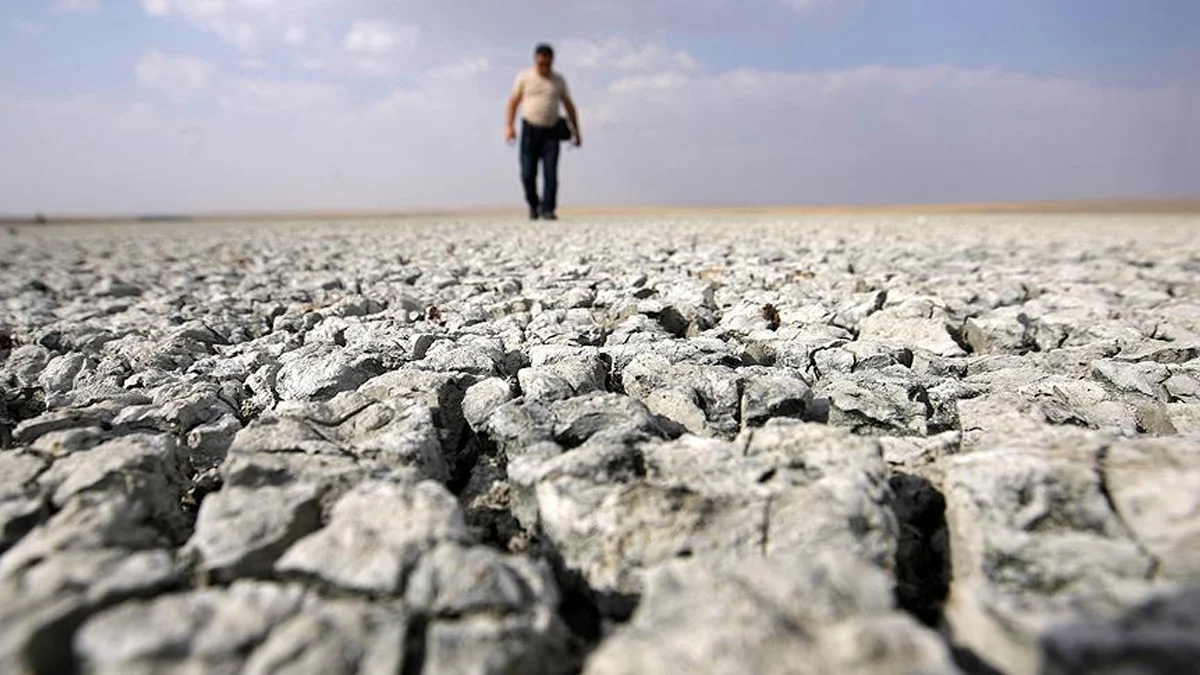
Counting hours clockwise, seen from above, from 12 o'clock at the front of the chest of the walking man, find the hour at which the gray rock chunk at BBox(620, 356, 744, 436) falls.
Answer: The gray rock chunk is roughly at 12 o'clock from the walking man.

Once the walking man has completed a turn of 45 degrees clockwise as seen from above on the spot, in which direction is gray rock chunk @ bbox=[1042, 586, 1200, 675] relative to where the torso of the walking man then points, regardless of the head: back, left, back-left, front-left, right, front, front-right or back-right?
front-left

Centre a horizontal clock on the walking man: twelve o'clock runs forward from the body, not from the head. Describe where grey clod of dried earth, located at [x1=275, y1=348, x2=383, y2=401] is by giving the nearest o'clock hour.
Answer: The grey clod of dried earth is roughly at 12 o'clock from the walking man.

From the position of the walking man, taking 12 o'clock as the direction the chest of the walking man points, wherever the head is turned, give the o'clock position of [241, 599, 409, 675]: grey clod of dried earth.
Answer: The grey clod of dried earth is roughly at 12 o'clock from the walking man.

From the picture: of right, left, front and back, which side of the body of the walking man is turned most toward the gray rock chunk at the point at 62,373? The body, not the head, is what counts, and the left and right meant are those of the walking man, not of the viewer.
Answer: front

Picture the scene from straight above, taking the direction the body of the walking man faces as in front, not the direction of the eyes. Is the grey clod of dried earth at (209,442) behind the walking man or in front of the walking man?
in front

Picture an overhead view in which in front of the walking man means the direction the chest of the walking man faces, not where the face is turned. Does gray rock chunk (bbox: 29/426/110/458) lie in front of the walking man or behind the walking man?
in front

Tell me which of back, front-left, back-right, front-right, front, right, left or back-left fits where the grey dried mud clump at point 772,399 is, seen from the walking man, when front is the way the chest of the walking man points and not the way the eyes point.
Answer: front

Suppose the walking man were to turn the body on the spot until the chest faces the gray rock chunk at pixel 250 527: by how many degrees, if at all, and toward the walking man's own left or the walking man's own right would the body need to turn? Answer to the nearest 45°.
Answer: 0° — they already face it

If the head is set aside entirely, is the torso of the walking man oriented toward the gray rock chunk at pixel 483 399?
yes

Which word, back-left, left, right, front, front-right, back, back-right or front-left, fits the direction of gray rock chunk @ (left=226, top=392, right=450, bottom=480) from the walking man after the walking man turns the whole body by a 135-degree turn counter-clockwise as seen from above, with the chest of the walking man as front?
back-right

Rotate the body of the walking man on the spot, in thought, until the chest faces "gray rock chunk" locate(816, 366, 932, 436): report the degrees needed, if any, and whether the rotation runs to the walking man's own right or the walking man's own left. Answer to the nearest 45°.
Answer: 0° — they already face it

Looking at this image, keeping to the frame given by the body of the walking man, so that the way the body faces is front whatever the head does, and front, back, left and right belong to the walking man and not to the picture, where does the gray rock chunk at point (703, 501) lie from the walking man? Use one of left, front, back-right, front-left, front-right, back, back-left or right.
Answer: front

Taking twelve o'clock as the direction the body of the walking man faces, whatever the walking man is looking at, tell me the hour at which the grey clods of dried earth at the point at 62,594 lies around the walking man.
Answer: The grey clods of dried earth is roughly at 12 o'clock from the walking man.

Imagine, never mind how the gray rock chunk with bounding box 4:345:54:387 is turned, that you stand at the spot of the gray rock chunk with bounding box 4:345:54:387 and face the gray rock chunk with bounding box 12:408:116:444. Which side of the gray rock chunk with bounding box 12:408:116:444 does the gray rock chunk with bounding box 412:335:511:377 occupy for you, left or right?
left

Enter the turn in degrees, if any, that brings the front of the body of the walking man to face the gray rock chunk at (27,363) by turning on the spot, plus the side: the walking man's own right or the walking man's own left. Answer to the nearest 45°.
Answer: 0° — they already face it

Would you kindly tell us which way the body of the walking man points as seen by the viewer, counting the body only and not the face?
toward the camera

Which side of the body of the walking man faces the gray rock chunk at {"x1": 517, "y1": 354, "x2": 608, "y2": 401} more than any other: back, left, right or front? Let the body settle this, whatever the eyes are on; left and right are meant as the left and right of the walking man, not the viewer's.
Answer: front

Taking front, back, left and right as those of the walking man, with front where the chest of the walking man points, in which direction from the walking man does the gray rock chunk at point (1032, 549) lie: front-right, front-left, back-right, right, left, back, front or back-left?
front
